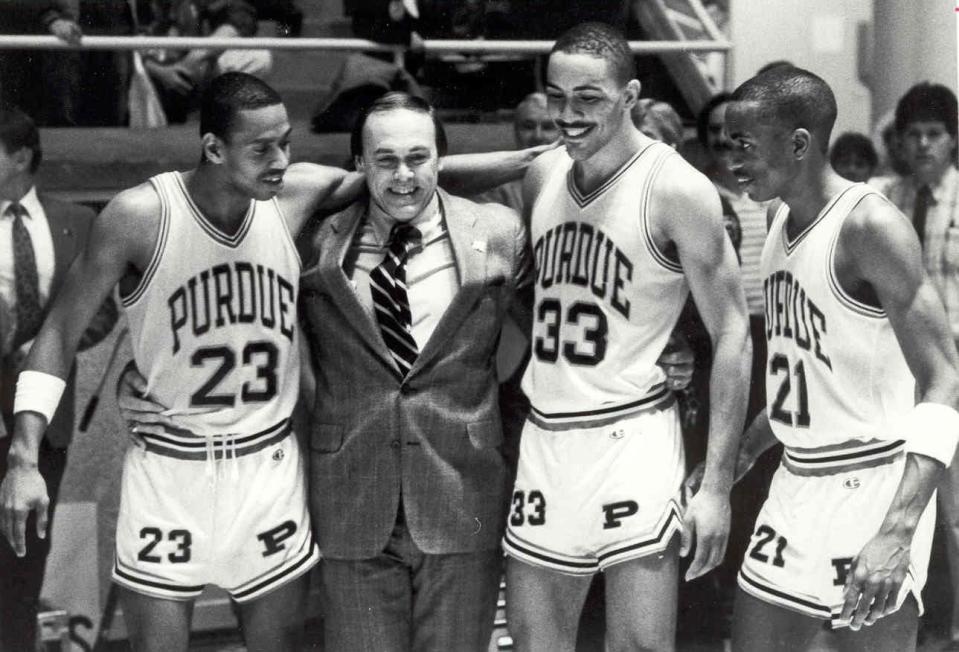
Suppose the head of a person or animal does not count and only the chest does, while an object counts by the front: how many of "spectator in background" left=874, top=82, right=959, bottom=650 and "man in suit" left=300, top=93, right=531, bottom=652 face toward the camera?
2

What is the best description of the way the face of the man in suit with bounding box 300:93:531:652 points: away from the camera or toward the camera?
toward the camera

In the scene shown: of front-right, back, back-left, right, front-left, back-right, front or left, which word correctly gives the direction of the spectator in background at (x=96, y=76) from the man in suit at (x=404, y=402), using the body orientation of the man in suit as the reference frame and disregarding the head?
back-right

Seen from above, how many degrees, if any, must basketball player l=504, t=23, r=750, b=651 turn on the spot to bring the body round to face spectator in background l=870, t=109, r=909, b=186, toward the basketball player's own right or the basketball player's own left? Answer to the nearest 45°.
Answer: approximately 180°

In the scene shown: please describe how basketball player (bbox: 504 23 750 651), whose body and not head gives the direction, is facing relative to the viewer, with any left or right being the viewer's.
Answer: facing the viewer and to the left of the viewer

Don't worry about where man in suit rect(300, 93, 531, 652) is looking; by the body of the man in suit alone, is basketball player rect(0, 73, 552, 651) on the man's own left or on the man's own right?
on the man's own right

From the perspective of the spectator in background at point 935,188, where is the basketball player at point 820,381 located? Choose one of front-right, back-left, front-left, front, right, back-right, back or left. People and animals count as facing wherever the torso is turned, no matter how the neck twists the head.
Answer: front

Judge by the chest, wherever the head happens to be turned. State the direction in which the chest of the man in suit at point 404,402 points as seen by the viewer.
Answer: toward the camera

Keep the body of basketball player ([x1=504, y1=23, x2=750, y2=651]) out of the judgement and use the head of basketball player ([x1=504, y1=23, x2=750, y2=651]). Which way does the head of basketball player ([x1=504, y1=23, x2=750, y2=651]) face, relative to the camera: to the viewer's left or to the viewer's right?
to the viewer's left

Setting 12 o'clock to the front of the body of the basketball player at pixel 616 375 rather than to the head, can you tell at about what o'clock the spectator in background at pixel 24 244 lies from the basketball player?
The spectator in background is roughly at 2 o'clock from the basketball player.

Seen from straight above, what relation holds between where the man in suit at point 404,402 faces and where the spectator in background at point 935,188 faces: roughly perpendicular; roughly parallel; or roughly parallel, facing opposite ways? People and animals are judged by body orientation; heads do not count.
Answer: roughly parallel

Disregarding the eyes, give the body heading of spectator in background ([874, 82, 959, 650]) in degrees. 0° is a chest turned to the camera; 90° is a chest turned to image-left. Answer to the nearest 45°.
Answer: approximately 0°

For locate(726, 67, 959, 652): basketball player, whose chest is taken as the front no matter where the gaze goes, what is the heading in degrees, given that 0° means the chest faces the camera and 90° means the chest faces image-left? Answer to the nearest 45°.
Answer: approximately 45°

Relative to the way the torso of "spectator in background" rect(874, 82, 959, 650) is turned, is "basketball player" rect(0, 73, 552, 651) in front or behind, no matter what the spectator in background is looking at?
in front

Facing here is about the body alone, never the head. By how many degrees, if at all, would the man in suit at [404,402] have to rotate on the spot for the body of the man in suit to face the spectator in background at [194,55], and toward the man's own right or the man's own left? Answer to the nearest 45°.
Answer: approximately 135° to the man's own right

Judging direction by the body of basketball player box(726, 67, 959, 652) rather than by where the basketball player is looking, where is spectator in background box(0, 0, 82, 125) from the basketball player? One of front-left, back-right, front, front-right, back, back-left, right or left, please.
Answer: front-right

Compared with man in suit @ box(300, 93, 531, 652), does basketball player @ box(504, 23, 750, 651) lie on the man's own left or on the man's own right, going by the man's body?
on the man's own left
